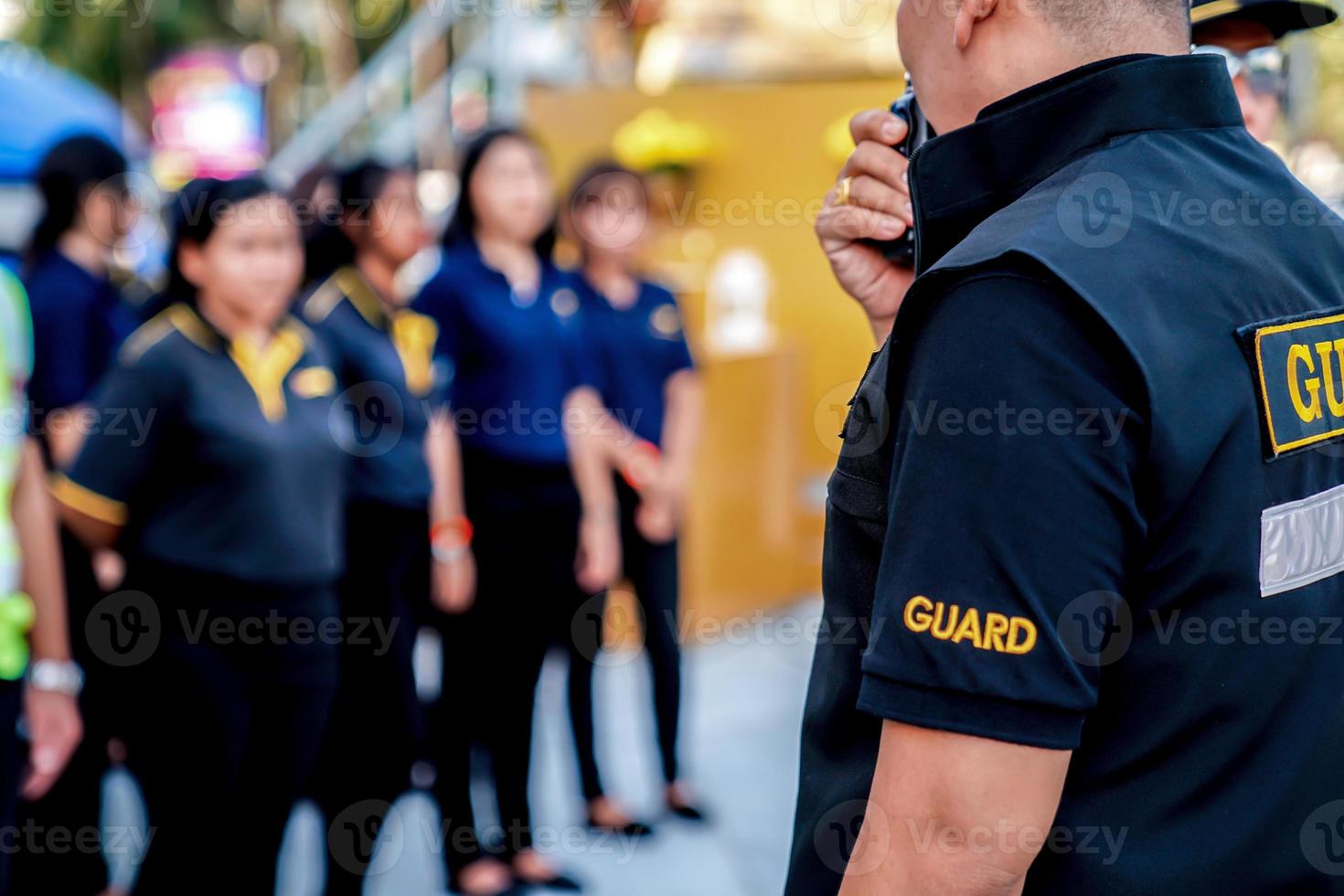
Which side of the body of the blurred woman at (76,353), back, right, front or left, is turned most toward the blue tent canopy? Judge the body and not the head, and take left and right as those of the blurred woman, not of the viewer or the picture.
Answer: left

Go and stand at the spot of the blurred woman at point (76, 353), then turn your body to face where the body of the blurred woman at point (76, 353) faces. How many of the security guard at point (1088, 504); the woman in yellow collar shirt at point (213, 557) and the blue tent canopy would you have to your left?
1

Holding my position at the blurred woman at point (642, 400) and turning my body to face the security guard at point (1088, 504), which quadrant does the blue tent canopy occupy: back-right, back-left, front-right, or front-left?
back-right

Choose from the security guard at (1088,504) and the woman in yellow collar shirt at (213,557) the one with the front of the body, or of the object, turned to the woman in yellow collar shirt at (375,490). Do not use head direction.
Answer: the security guard

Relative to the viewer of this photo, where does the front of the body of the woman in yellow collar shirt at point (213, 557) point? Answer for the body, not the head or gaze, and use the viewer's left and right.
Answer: facing the viewer and to the right of the viewer

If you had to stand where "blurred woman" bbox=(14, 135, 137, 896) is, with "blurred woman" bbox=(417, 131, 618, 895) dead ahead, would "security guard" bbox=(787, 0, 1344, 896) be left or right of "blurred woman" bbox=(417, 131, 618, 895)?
right

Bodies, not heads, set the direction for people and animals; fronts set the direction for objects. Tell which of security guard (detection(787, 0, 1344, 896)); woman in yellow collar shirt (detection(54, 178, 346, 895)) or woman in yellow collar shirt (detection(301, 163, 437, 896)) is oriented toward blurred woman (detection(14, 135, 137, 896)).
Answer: the security guard

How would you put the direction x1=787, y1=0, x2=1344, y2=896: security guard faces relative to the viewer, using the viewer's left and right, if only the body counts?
facing away from the viewer and to the left of the viewer

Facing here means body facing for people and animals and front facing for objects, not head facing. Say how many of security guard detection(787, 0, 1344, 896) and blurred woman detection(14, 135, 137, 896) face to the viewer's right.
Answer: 1

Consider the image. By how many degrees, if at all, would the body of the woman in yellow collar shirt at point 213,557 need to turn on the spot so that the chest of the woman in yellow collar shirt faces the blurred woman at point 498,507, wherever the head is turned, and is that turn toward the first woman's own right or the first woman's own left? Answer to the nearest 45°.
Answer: approximately 90° to the first woman's own left

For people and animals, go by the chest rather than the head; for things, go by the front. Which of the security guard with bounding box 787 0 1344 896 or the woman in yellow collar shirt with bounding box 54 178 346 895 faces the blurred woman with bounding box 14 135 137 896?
the security guard

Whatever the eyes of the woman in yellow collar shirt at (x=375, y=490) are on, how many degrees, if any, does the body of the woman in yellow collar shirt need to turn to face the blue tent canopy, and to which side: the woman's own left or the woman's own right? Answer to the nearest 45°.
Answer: approximately 180°

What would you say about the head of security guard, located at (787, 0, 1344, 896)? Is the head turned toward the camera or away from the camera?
away from the camera

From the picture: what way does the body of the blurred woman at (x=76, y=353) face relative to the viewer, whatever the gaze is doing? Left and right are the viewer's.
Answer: facing to the right of the viewer
